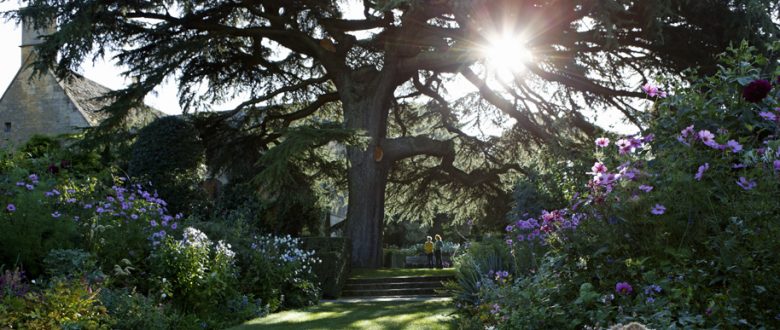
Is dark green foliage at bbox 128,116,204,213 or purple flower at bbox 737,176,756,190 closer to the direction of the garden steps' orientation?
the purple flower

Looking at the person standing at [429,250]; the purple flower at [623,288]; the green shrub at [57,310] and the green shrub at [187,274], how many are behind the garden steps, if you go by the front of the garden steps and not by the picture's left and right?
1

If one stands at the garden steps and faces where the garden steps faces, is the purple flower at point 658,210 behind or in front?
in front

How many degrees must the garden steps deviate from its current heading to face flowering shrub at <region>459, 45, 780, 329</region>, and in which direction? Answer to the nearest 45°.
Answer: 0° — it already faces it

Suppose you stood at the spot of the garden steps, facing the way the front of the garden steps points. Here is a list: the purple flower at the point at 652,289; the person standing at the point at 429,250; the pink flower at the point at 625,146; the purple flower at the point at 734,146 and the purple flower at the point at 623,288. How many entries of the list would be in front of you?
4

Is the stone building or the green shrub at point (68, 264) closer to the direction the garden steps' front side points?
the green shrub

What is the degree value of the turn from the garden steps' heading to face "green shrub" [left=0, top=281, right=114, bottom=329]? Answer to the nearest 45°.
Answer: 0° — it already faces it

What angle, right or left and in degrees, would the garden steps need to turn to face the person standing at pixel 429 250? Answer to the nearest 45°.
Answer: approximately 180°

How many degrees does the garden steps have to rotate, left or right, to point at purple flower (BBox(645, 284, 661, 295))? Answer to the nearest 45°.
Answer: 0° — it already faces it

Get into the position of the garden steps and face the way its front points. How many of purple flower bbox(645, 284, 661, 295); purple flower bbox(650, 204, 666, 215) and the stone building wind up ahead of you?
2

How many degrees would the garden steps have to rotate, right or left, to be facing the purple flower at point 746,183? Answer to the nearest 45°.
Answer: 0° — it already faces it

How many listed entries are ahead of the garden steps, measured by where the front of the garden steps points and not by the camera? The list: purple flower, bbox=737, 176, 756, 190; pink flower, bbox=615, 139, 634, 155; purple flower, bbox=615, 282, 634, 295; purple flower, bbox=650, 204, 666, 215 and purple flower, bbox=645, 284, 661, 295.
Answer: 5

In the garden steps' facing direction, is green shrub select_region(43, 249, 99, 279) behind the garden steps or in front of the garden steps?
in front

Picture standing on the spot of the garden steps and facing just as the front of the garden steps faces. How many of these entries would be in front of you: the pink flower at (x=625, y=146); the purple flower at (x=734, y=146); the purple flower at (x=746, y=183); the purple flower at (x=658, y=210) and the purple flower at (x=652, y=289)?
5

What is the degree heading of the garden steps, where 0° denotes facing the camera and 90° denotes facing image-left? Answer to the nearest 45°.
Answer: approximately 0°
